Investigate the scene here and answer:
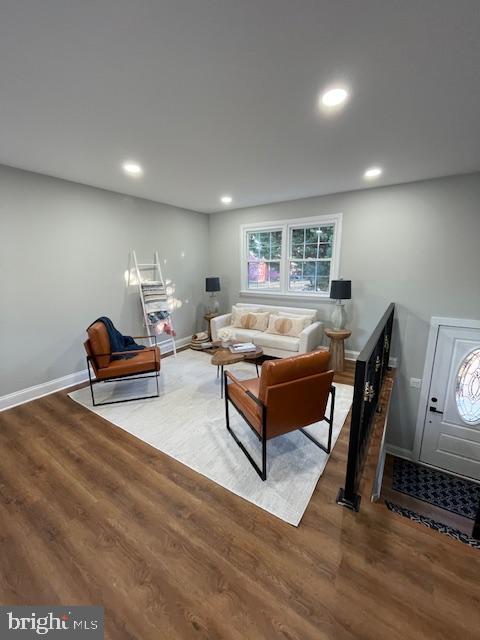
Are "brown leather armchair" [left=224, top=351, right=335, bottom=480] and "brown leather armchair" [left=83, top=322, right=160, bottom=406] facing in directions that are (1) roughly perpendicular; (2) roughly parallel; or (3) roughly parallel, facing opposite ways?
roughly perpendicular

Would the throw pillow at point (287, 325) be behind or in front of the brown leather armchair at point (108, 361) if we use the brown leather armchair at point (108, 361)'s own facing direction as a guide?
in front

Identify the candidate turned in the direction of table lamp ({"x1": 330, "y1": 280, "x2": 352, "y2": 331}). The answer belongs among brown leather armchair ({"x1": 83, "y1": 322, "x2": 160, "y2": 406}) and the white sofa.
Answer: the brown leather armchair

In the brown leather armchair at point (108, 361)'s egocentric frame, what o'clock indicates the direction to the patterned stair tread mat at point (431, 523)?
The patterned stair tread mat is roughly at 1 o'clock from the brown leather armchair.

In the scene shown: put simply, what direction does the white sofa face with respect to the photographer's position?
facing the viewer and to the left of the viewer

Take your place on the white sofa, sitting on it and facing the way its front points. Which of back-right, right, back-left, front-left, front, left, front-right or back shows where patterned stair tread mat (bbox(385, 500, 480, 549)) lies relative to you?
left

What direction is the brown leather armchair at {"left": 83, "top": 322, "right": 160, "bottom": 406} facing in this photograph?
to the viewer's right

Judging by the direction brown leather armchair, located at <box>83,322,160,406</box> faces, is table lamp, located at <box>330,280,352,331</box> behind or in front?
in front

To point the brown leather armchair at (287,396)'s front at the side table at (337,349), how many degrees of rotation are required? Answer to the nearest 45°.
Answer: approximately 45° to its right

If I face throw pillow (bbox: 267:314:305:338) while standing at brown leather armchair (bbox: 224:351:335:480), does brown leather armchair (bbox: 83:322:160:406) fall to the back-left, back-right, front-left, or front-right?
front-left

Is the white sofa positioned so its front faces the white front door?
no

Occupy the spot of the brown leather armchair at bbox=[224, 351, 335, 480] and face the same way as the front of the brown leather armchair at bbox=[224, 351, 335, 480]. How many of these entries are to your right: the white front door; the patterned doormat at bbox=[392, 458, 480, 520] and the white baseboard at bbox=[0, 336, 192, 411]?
2
